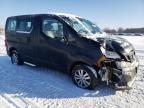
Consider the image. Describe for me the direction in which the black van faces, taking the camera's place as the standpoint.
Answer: facing the viewer and to the right of the viewer
